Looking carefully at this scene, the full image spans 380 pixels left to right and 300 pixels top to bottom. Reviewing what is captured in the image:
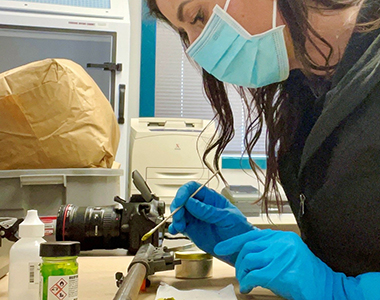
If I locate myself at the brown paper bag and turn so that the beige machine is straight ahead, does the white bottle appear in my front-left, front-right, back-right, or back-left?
back-right

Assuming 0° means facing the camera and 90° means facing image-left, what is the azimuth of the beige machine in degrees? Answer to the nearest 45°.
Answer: approximately 0°

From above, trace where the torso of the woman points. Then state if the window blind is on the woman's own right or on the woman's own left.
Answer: on the woman's own right

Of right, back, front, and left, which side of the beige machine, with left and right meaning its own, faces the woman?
front

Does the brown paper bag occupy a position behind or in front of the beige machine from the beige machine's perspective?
in front

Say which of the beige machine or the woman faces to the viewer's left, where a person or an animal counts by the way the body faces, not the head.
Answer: the woman

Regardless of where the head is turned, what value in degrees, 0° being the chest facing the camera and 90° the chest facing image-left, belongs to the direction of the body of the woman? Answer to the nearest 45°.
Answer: approximately 90°

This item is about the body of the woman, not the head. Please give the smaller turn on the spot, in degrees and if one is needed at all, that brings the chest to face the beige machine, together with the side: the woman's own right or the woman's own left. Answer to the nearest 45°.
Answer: approximately 45° to the woman's own right

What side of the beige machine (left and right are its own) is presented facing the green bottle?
front

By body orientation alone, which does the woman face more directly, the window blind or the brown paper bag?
the brown paper bag

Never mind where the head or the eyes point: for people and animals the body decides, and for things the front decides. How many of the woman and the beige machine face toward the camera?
1

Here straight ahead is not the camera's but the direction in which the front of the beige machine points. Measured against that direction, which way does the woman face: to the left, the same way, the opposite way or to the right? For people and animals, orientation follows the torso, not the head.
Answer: to the right
